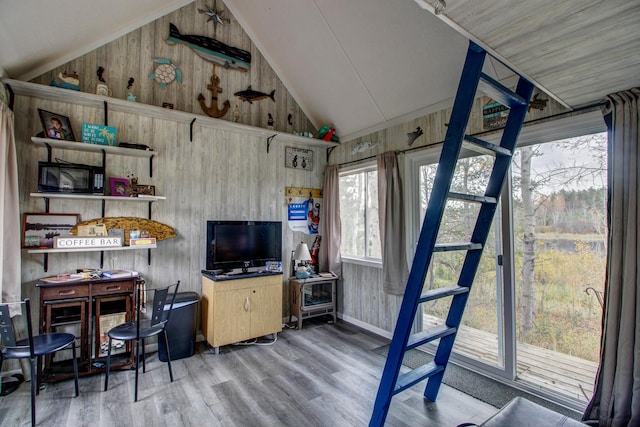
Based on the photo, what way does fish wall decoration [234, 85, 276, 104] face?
to the viewer's left

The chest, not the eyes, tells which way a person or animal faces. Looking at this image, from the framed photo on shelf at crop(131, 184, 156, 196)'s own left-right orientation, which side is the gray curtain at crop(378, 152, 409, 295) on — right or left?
on its left

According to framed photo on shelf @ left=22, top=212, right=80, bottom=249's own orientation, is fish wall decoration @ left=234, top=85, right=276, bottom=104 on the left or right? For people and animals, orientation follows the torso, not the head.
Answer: on its left

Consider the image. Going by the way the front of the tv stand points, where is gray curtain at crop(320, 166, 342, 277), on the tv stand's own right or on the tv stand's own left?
on the tv stand's own left

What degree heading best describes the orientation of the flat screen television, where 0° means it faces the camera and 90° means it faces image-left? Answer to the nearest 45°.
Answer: approximately 315°

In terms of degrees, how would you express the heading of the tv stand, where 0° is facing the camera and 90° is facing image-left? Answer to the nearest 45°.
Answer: approximately 315°

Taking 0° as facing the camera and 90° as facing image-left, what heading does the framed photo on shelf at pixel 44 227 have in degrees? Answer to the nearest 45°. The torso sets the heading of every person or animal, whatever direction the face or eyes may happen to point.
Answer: approximately 0°

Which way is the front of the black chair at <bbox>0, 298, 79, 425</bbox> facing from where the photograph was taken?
facing away from the viewer and to the right of the viewer
